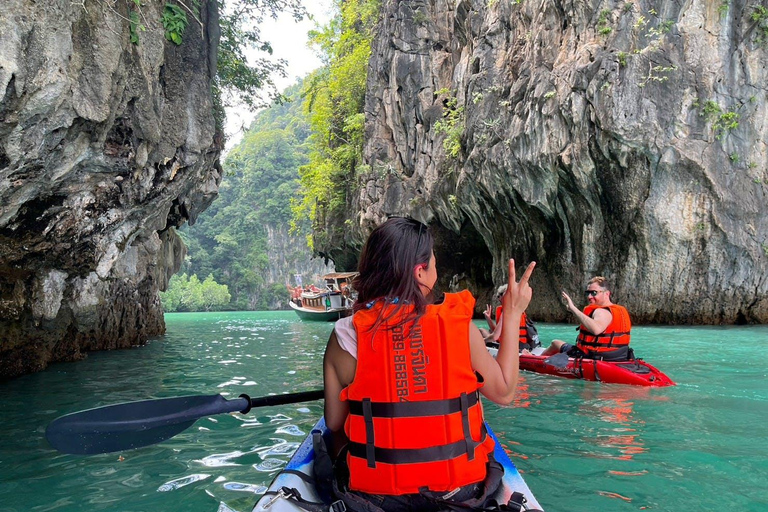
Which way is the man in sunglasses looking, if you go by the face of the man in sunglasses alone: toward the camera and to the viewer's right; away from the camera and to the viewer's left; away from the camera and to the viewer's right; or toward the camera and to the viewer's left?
toward the camera and to the viewer's left

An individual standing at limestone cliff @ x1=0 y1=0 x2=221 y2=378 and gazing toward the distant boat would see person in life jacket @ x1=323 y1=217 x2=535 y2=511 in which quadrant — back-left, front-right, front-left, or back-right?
back-right

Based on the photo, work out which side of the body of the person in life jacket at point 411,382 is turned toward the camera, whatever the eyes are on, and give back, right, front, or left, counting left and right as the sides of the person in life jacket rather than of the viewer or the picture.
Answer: back

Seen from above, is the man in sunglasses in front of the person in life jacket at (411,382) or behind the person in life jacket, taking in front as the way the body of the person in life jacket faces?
in front

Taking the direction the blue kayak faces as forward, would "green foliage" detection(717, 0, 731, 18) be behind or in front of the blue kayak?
in front

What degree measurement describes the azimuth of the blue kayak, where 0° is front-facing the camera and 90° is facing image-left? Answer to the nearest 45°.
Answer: approximately 180°

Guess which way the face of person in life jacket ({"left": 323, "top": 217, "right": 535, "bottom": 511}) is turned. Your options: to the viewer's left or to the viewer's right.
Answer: to the viewer's right
